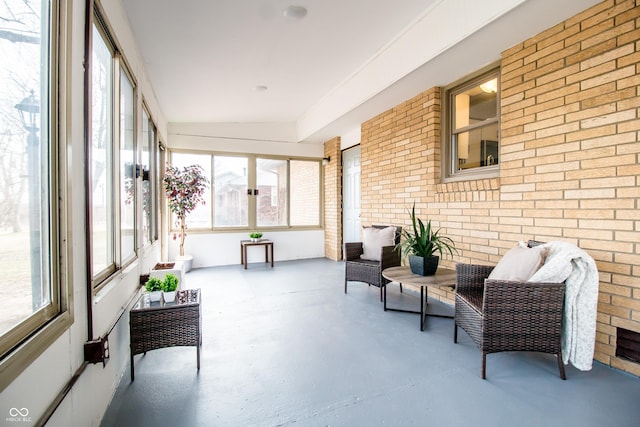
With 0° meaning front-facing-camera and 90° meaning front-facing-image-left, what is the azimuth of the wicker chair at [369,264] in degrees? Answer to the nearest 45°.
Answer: approximately 45°

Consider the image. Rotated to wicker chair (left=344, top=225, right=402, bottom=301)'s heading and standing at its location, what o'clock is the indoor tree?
The indoor tree is roughly at 2 o'clock from the wicker chair.

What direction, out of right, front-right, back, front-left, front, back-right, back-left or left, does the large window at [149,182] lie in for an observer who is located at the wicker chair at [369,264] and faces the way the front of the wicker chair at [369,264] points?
front-right

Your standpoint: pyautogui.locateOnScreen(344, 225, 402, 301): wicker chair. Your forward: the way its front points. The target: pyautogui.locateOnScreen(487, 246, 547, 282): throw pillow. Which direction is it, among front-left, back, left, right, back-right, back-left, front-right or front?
left

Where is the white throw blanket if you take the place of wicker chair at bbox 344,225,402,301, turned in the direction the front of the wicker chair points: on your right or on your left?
on your left

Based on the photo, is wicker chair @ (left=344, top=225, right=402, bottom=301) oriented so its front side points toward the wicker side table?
yes

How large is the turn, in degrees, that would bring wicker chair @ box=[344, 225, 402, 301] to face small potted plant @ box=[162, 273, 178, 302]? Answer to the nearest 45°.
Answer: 0° — it already faces it

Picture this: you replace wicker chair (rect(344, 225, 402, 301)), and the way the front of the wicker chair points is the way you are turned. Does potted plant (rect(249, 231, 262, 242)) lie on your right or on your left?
on your right

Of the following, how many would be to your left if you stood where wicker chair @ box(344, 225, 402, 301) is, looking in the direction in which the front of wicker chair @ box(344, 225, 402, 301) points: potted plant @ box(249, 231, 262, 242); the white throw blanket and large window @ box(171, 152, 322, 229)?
1

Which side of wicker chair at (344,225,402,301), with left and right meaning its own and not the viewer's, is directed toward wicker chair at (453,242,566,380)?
left

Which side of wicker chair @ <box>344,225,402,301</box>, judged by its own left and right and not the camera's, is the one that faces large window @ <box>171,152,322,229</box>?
right

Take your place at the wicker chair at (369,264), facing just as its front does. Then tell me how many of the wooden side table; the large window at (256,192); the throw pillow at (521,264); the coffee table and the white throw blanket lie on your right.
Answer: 2

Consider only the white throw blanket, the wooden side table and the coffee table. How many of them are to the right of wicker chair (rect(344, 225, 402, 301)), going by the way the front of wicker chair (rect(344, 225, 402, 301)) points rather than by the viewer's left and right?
1
